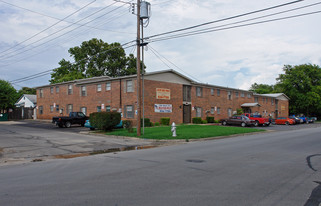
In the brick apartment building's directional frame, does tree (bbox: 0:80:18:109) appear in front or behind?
behind

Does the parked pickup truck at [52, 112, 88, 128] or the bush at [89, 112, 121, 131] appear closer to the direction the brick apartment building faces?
the bush

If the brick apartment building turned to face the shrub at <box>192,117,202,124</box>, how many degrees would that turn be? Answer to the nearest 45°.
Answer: approximately 45° to its left

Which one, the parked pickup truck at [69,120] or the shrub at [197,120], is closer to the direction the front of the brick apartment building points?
the shrub

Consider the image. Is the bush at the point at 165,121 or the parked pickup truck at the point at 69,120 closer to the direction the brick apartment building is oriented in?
the bush

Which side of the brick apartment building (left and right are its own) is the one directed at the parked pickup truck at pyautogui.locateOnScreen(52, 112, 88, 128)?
right

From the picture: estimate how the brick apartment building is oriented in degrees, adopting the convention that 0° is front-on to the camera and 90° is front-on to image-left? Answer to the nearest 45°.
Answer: approximately 315°

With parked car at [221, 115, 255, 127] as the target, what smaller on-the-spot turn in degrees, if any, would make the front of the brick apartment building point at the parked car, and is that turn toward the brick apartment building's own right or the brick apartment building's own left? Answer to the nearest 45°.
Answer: approximately 45° to the brick apartment building's own left

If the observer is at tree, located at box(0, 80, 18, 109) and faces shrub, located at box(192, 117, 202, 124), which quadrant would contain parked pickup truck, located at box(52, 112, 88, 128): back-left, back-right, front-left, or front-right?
front-right
